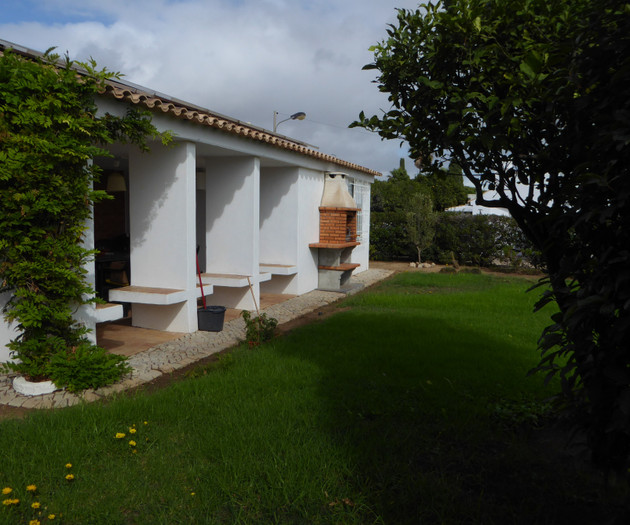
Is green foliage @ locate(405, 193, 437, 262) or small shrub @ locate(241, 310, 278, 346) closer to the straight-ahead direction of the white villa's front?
the small shrub

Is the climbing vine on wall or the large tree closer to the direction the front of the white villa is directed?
the large tree

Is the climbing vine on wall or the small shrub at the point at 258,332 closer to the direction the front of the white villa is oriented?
the small shrub

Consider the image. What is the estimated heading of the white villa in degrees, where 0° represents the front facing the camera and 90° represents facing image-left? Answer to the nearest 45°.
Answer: approximately 315°

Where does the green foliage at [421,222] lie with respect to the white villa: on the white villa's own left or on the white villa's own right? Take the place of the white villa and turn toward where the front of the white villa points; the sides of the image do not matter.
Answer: on the white villa's own left

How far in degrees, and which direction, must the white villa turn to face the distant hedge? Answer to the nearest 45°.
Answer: approximately 90° to its left
